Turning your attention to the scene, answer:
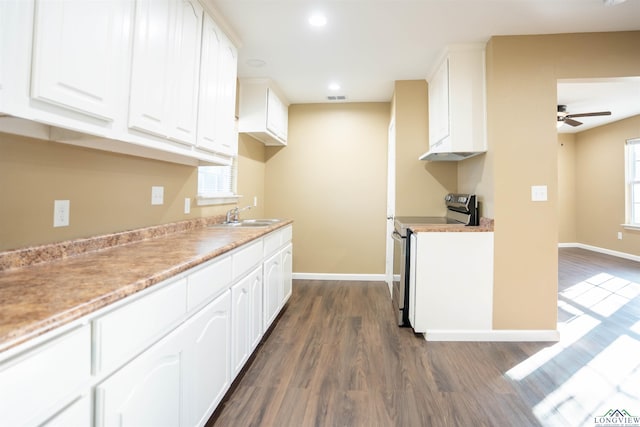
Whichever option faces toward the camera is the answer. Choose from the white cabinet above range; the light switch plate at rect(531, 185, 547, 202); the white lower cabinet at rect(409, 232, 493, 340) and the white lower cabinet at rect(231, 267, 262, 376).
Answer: the light switch plate

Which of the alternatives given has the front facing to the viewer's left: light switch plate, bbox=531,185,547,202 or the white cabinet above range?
the white cabinet above range

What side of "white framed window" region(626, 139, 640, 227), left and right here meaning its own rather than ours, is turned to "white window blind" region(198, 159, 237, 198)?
front

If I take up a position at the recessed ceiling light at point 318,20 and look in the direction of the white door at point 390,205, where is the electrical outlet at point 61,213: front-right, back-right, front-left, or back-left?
back-left

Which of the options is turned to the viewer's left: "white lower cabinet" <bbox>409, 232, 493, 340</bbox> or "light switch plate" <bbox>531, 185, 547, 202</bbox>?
the white lower cabinet

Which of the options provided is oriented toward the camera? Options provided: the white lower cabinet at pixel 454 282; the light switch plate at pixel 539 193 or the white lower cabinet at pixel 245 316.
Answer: the light switch plate

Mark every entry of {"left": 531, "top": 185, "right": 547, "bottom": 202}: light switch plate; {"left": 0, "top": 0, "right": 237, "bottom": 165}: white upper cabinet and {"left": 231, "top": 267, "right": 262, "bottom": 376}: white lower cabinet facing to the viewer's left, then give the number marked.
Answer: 0

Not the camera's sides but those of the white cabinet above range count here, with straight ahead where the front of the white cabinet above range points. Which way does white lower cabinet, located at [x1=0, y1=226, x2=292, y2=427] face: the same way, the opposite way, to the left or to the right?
the opposite way

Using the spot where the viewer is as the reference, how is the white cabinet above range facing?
facing to the left of the viewer

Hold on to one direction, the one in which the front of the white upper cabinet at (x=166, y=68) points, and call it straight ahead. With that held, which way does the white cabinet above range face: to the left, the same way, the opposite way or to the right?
the opposite way

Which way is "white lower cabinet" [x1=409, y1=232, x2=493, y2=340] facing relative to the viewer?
to the viewer's left

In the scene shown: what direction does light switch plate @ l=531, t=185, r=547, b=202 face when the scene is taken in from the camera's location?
facing the viewer

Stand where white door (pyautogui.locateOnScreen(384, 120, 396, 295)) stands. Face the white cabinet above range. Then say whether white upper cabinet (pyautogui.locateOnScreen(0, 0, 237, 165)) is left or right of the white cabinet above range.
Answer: right
